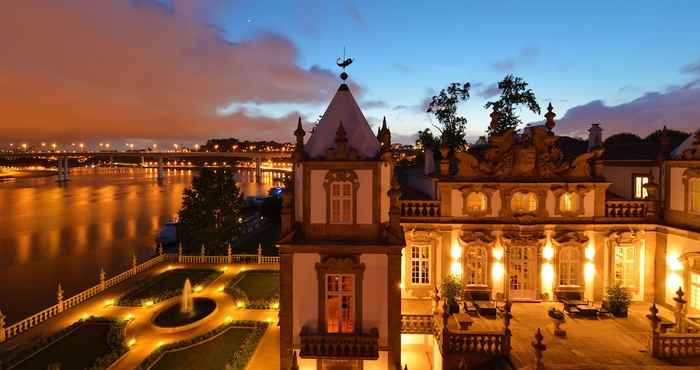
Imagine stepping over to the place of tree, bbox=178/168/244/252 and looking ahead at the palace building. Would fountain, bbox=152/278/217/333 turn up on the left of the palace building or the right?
right

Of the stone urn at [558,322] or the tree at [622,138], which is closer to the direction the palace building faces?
the stone urn

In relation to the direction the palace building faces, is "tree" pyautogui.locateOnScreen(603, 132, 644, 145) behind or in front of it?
behind

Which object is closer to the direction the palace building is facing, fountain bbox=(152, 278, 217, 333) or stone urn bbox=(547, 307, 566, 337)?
the stone urn

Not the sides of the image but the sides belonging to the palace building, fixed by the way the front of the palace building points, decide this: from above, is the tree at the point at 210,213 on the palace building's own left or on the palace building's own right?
on the palace building's own right

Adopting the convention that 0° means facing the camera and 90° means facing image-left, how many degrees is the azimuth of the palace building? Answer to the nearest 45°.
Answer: approximately 0°

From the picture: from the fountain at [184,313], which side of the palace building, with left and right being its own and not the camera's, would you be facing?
right

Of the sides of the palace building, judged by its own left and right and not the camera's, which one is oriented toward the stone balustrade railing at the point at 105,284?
right

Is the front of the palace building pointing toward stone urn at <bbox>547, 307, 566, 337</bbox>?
yes
